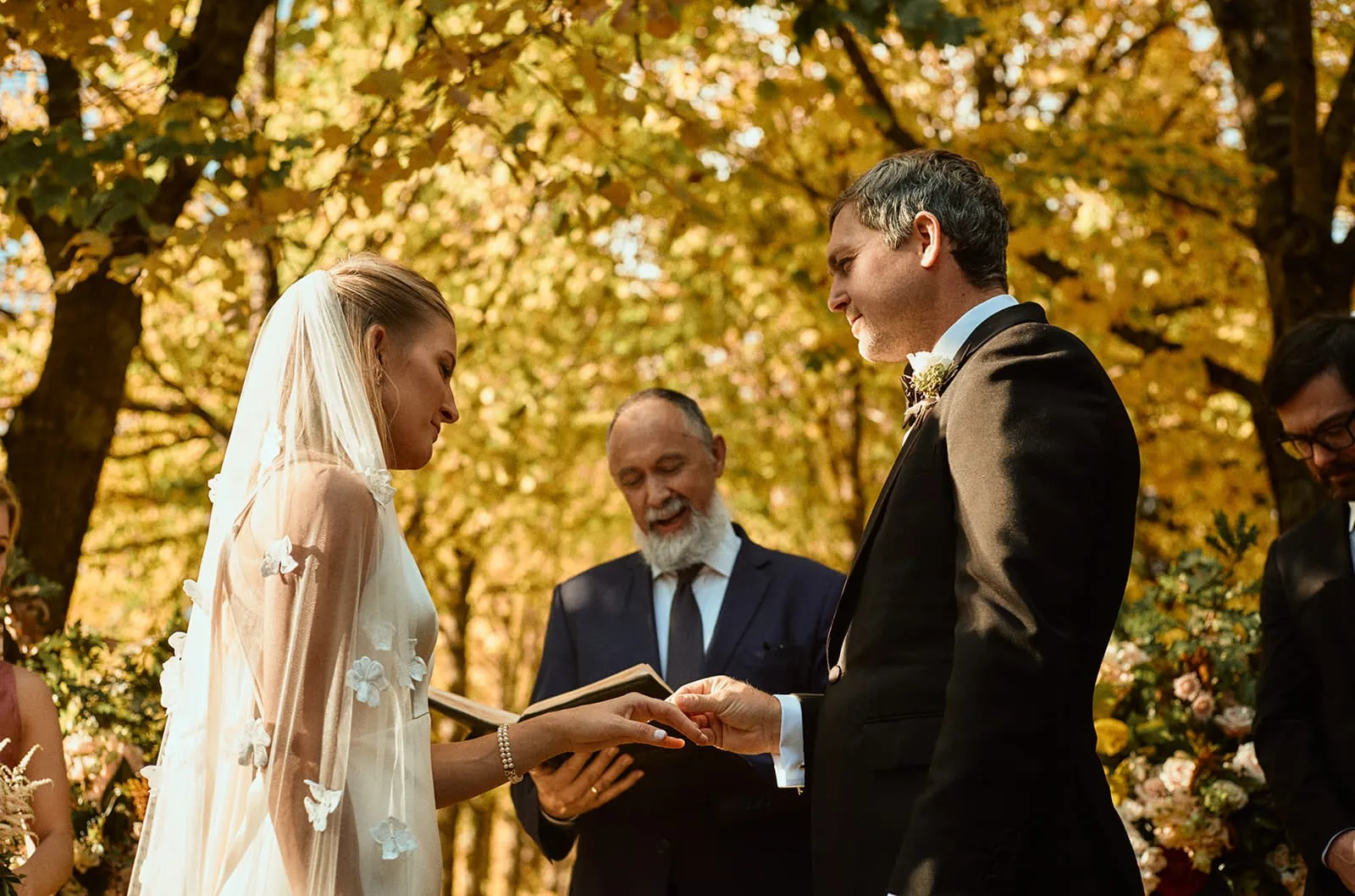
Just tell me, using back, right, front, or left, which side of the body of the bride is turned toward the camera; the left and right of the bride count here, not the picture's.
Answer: right

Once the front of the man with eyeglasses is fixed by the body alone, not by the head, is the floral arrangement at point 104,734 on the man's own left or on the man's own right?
on the man's own right

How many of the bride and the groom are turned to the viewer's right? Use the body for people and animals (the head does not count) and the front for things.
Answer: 1

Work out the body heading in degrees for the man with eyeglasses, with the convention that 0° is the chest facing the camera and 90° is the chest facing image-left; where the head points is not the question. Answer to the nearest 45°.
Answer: approximately 0°

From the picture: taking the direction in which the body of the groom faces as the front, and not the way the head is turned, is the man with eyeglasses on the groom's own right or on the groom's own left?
on the groom's own right

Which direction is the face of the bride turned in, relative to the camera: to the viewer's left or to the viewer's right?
to the viewer's right

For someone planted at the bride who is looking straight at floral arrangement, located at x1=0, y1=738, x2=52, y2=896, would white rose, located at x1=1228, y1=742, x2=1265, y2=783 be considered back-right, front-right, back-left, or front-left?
back-right

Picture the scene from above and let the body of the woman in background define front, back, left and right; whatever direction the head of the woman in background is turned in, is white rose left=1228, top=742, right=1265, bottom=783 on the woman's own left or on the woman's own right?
on the woman's own left

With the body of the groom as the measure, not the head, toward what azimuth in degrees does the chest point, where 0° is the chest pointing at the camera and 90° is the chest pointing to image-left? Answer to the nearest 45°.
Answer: approximately 90°

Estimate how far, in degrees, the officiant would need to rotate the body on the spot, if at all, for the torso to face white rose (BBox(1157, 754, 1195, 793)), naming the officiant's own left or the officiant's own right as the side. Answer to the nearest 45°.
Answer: approximately 90° to the officiant's own left

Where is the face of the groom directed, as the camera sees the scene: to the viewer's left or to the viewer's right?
to the viewer's left

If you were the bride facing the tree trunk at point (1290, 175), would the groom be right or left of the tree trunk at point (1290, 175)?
right

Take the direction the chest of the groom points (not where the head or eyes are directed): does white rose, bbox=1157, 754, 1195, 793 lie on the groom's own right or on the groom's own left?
on the groom's own right
